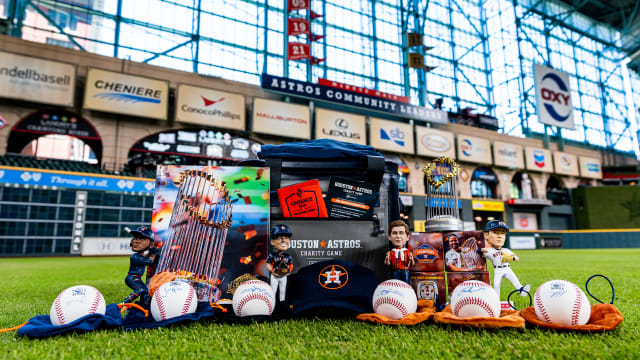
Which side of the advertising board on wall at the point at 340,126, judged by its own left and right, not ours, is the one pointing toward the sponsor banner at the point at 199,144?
right

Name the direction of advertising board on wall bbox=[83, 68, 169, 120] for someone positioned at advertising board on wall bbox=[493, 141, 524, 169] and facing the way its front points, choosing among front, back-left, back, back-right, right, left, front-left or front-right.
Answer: right

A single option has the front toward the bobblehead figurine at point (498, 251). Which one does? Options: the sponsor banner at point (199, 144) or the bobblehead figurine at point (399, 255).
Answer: the sponsor banner

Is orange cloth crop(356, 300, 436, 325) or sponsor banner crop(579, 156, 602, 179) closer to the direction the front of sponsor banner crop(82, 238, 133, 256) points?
the orange cloth

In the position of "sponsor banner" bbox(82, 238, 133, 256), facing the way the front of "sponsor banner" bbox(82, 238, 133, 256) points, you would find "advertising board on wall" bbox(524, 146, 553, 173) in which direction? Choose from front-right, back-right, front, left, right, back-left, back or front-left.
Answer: left

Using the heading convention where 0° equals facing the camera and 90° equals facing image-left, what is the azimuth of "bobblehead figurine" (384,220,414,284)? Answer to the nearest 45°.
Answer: approximately 0°

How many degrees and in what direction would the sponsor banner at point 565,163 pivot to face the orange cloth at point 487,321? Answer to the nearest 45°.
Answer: approximately 45° to its right

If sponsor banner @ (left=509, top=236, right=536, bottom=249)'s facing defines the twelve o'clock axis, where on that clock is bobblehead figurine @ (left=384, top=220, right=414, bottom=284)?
The bobblehead figurine is roughly at 12 o'clock from the sponsor banner.

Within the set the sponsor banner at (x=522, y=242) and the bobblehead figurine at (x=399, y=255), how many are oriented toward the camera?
2
